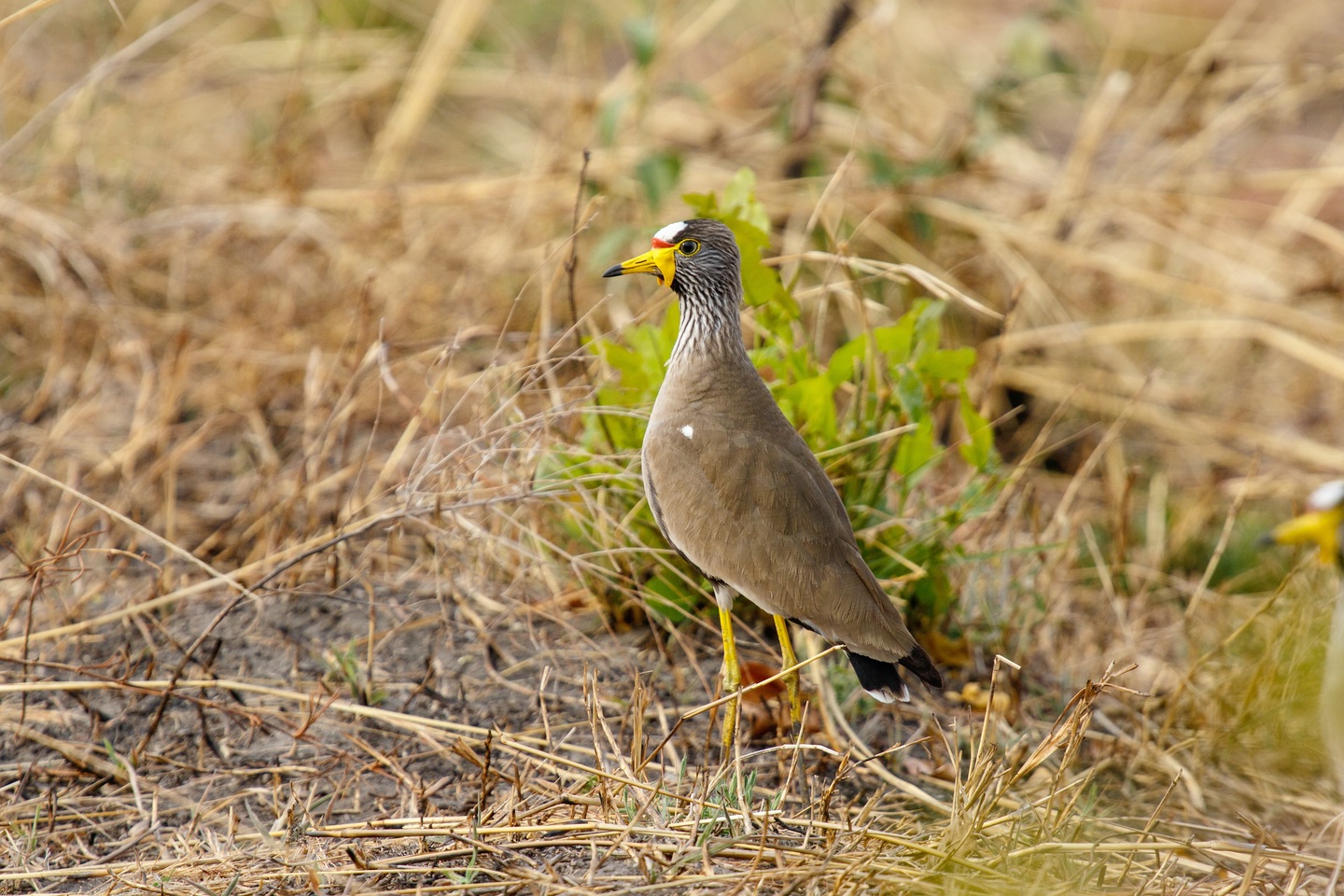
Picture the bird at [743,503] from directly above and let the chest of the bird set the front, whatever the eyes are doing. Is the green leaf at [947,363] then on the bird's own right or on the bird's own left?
on the bird's own right

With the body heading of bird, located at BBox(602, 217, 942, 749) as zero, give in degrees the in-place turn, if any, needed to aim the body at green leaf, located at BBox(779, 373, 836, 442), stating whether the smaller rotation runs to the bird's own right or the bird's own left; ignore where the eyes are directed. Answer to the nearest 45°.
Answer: approximately 90° to the bird's own right

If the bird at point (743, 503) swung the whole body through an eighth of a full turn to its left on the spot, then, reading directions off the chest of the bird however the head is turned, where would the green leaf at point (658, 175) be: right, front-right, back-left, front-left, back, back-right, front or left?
back-right

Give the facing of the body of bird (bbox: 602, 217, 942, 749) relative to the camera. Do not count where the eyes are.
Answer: to the viewer's left

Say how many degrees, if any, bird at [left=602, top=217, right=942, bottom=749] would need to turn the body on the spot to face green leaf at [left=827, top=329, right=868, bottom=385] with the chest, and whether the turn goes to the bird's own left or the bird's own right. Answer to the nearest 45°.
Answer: approximately 90° to the bird's own right

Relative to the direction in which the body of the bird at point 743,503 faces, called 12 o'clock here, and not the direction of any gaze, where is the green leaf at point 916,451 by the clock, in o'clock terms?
The green leaf is roughly at 4 o'clock from the bird.

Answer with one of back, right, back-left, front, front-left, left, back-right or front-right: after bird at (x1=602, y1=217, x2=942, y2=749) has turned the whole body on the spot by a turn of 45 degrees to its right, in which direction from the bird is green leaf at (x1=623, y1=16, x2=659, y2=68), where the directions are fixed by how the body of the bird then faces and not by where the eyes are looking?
front-right
